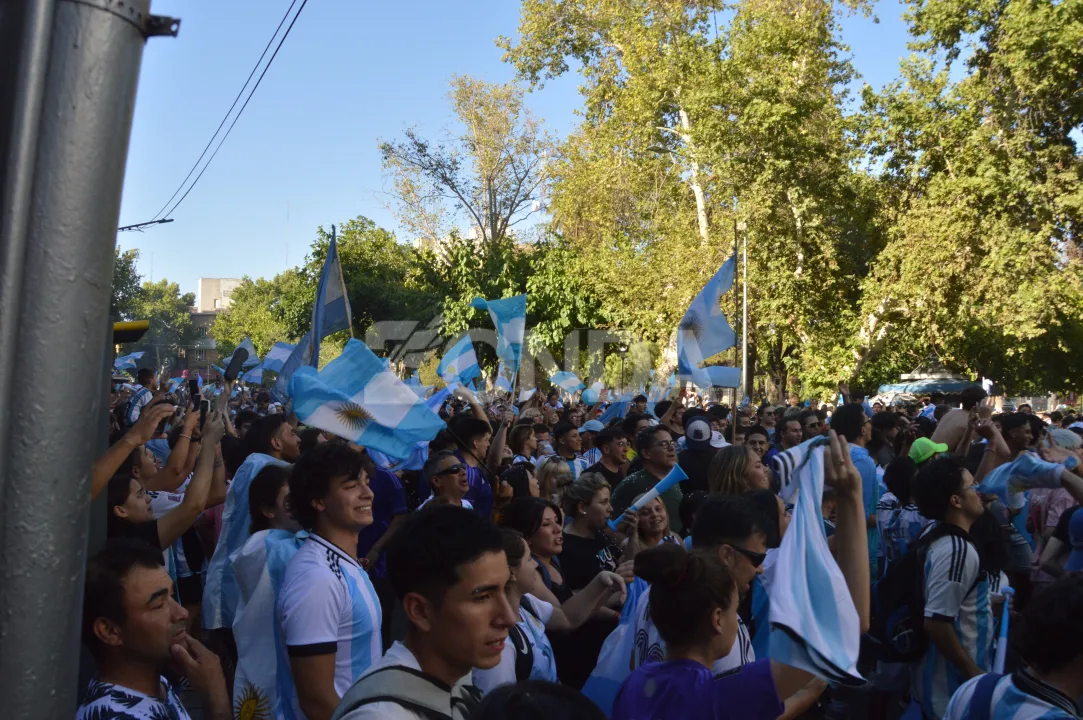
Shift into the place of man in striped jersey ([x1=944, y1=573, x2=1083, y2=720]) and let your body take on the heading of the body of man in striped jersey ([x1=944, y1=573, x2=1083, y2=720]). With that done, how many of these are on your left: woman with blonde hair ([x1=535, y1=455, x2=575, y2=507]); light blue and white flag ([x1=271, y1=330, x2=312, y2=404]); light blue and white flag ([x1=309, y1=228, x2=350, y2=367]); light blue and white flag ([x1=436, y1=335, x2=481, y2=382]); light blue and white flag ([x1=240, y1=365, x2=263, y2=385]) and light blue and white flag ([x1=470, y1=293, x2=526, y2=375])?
6

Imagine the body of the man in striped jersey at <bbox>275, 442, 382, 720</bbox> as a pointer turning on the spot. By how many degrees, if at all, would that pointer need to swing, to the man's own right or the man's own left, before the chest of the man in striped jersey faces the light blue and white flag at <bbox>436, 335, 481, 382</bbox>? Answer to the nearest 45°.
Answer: approximately 135° to the man's own left

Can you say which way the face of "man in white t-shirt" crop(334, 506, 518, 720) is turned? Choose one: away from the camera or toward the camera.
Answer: toward the camera

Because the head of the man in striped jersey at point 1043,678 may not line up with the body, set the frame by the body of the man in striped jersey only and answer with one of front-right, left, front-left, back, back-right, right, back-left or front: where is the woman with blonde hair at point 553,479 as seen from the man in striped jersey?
left

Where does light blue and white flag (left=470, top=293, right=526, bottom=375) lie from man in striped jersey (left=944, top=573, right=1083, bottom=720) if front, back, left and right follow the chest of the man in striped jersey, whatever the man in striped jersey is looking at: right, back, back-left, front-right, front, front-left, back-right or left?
left

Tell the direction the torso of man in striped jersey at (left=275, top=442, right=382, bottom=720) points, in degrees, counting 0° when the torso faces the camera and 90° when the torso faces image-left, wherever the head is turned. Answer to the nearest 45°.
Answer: approximately 315°

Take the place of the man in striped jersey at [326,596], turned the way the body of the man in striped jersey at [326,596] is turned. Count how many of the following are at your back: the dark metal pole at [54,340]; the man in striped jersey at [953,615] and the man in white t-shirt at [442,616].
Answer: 0

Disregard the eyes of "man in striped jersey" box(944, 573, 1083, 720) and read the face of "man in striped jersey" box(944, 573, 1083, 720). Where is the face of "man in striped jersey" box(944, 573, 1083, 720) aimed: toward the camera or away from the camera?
away from the camera

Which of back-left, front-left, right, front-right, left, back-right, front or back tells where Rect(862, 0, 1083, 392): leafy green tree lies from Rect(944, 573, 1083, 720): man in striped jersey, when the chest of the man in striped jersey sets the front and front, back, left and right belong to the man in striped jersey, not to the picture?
front-left
